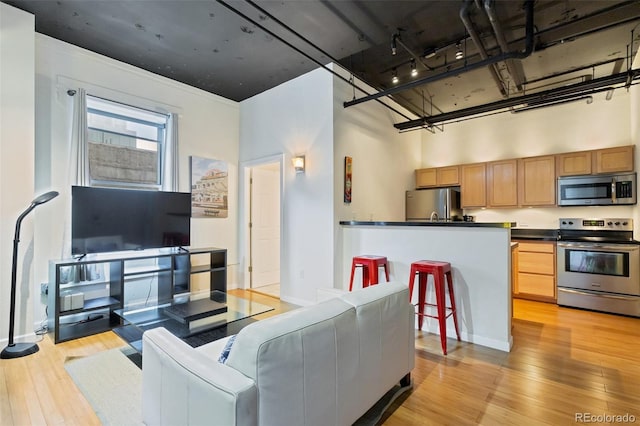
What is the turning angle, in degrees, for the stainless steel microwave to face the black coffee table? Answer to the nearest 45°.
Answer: approximately 45° to its right

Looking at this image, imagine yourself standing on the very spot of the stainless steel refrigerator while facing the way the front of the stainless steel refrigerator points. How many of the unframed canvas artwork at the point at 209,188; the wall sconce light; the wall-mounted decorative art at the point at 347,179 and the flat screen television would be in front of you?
4

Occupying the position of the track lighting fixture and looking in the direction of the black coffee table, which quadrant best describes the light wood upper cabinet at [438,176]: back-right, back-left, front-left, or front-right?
back-right

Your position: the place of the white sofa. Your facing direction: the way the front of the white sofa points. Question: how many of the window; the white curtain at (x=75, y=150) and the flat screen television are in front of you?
3

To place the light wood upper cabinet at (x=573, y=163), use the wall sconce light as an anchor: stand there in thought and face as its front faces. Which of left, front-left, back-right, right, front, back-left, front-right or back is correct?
back-left

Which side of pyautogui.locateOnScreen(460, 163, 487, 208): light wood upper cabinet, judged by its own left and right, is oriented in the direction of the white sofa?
front

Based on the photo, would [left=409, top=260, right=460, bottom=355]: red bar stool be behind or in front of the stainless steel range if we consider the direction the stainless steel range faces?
in front

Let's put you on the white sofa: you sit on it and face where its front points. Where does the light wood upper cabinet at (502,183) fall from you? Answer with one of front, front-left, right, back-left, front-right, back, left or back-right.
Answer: right

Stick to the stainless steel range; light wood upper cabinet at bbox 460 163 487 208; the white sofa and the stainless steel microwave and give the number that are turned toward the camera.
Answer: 3

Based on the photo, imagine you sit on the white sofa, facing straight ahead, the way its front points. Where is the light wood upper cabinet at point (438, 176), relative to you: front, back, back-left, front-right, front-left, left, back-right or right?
right

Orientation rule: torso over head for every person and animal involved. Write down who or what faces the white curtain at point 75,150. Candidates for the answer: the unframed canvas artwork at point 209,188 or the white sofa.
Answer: the white sofa

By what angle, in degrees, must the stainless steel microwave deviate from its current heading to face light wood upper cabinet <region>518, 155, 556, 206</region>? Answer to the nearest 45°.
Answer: approximately 90° to its right

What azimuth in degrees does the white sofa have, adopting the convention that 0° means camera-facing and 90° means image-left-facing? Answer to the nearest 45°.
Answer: approximately 135°
